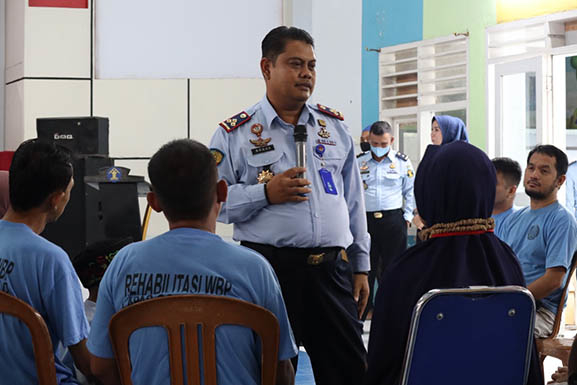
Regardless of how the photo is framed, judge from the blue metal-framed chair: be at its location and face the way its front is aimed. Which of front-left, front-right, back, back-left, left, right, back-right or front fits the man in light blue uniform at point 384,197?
front

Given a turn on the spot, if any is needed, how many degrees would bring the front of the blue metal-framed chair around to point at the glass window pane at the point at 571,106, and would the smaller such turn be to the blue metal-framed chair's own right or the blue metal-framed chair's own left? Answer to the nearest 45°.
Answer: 0° — it already faces it

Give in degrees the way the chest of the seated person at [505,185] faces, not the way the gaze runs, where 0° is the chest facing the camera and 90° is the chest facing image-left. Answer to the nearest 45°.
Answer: approximately 90°

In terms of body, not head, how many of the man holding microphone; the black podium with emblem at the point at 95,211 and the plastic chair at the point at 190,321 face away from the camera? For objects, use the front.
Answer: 1

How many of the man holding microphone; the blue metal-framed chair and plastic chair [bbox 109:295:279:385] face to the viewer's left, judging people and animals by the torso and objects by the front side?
0

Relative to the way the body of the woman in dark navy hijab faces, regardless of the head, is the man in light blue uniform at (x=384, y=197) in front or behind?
in front

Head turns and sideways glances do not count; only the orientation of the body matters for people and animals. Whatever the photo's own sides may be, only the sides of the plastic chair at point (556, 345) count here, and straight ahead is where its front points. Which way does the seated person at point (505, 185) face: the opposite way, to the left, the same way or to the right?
the same way

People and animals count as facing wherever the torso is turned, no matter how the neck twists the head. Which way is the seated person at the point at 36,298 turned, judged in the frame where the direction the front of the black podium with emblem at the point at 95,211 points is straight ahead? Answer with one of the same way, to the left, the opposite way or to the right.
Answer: the opposite way

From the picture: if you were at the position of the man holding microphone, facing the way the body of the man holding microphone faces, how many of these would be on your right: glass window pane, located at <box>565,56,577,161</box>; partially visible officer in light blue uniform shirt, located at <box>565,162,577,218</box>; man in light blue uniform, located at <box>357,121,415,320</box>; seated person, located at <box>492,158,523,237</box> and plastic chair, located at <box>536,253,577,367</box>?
0

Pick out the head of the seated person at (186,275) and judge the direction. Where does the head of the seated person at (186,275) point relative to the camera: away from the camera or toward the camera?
away from the camera

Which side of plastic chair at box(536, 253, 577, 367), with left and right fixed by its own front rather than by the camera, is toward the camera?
left

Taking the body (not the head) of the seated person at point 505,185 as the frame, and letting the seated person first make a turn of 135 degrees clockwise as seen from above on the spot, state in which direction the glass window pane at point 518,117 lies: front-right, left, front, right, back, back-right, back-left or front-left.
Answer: front-left

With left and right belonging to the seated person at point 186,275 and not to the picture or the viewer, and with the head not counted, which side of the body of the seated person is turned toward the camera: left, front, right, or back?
back

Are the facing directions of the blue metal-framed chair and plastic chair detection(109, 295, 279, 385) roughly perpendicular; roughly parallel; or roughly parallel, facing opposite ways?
roughly parallel

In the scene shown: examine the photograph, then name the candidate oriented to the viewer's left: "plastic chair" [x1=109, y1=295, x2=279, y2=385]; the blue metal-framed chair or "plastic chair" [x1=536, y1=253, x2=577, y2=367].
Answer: "plastic chair" [x1=536, y1=253, x2=577, y2=367]

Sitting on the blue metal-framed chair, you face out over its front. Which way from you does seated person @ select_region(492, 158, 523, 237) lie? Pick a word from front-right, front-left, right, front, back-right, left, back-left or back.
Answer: front

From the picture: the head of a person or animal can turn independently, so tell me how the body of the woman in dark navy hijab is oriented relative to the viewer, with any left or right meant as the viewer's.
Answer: facing away from the viewer
